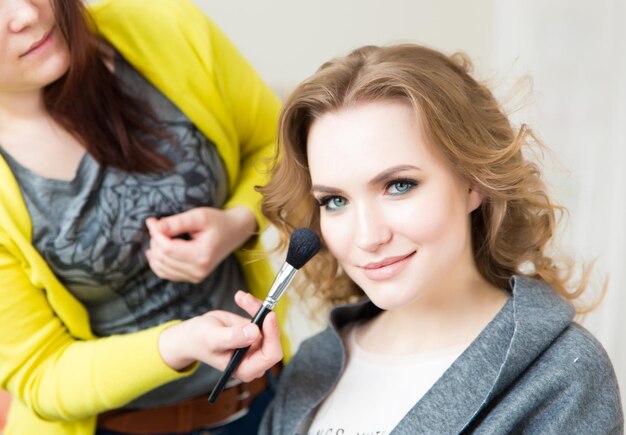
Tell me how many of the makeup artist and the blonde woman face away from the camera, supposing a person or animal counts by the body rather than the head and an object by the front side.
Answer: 0

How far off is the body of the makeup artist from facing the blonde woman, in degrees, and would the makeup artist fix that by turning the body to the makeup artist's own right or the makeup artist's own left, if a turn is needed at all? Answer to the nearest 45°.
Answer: approximately 45° to the makeup artist's own left

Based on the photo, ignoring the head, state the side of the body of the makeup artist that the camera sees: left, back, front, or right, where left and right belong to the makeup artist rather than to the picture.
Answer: front

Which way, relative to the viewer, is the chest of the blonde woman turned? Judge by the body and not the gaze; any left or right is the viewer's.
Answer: facing the viewer and to the left of the viewer
